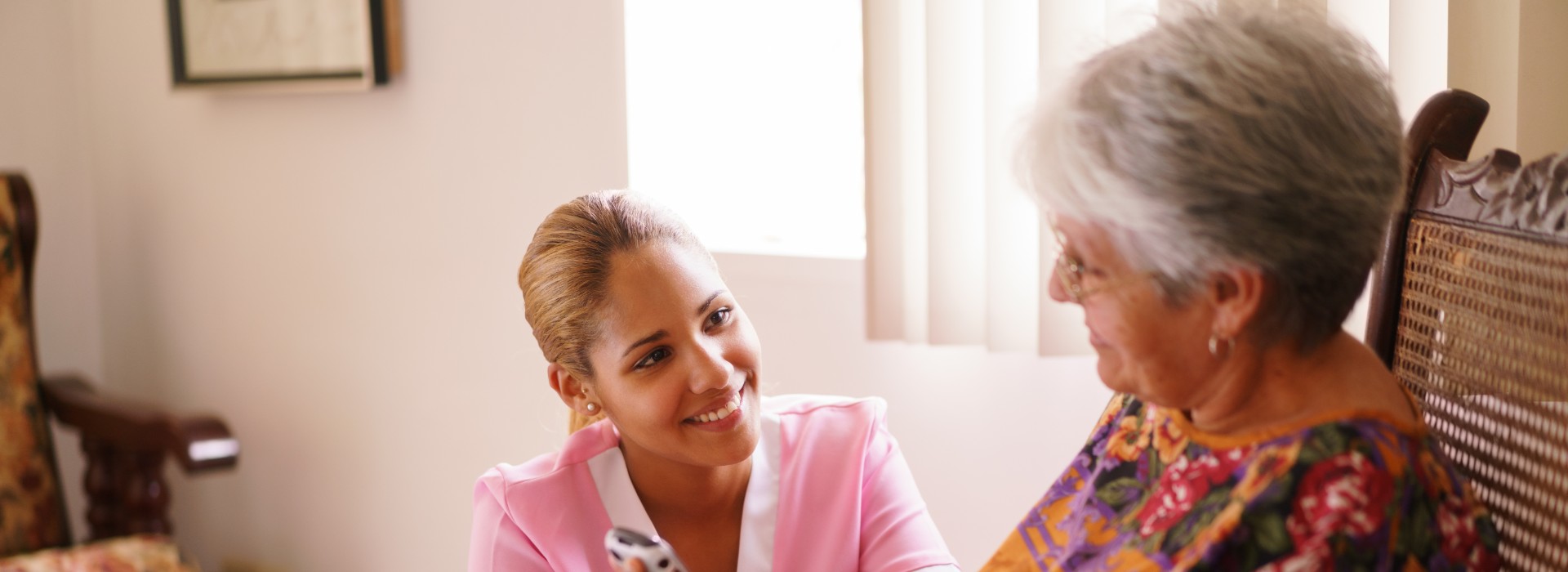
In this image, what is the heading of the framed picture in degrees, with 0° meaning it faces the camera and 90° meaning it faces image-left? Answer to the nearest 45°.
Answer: approximately 0°

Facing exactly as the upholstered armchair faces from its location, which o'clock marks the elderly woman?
The elderly woman is roughly at 1 o'clock from the upholstered armchair.

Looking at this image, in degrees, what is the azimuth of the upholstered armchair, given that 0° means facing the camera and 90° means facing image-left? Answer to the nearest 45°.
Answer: approximately 315°
